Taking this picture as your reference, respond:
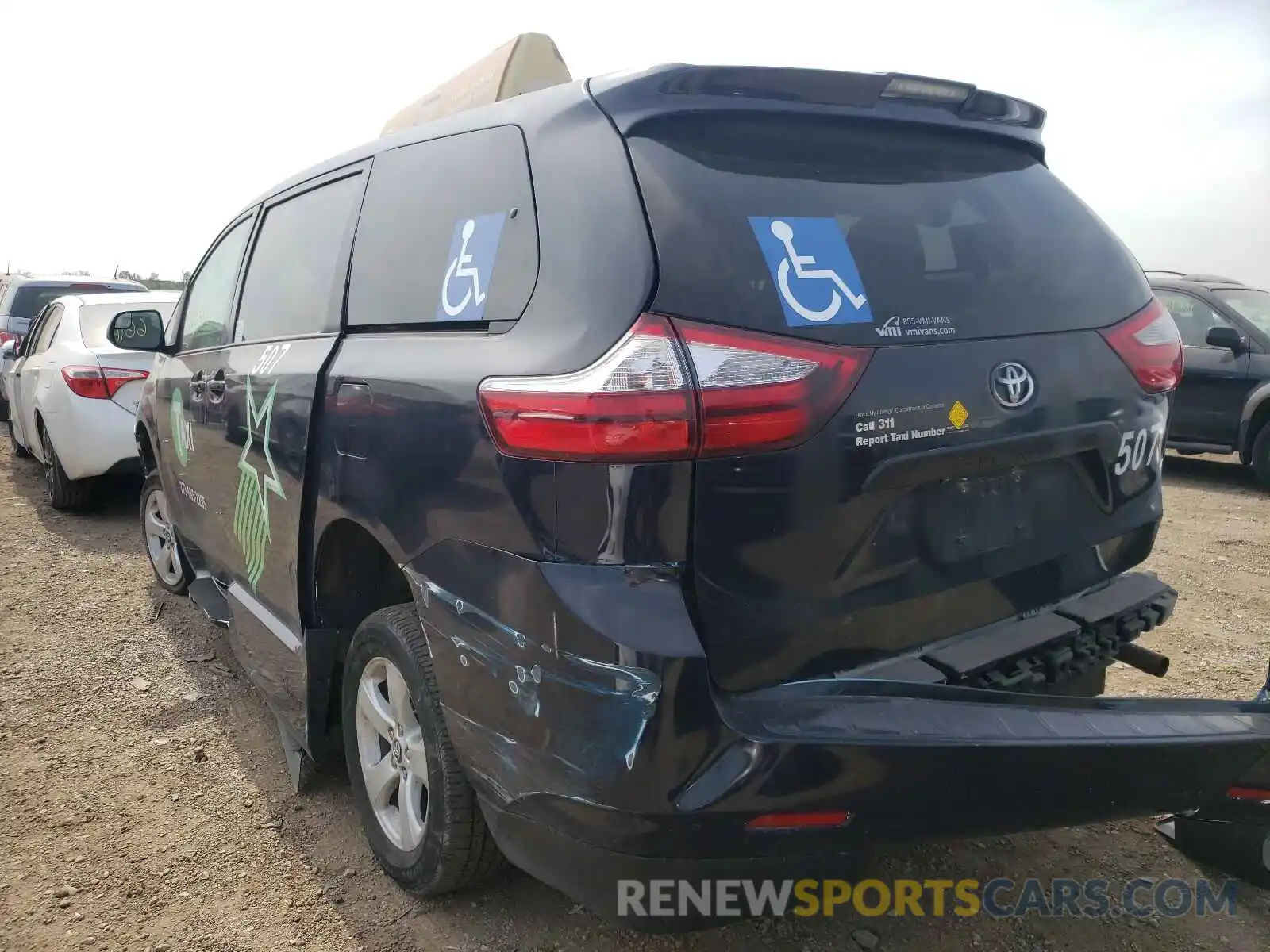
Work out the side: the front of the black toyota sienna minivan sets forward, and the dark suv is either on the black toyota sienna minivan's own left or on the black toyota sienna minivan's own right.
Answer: on the black toyota sienna minivan's own right

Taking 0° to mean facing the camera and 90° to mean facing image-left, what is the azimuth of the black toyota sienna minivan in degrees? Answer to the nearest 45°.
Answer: approximately 135°

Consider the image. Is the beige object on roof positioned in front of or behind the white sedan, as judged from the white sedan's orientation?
behind

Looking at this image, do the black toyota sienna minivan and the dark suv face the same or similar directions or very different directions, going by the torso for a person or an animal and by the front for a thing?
very different directions

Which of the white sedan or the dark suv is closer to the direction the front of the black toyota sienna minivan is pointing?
the white sedan

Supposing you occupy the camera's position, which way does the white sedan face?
facing away from the viewer and to the left of the viewer
